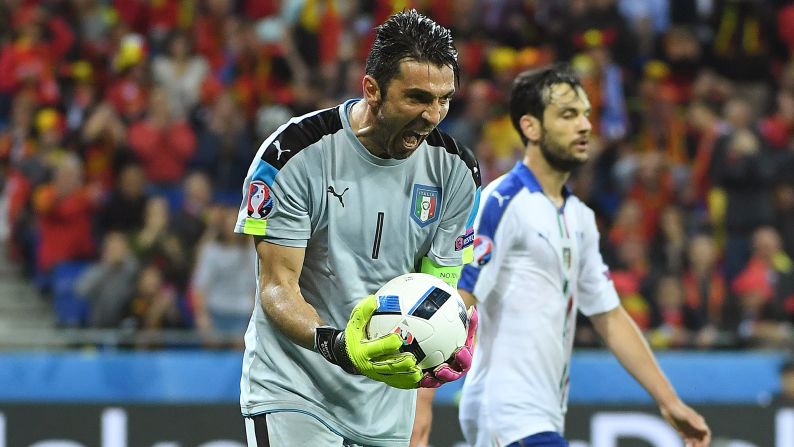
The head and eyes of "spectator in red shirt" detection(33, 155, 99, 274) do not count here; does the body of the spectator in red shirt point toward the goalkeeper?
yes

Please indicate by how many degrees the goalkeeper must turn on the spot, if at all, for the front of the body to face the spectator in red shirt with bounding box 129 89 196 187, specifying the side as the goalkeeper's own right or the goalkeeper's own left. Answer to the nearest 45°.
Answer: approximately 135° to the goalkeeper's own left

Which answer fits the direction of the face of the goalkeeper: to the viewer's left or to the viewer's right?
to the viewer's right

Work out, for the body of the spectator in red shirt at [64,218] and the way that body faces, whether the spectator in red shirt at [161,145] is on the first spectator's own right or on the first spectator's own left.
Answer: on the first spectator's own left

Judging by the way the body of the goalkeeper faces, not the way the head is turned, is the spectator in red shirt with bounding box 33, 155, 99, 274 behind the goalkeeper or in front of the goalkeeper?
behind
